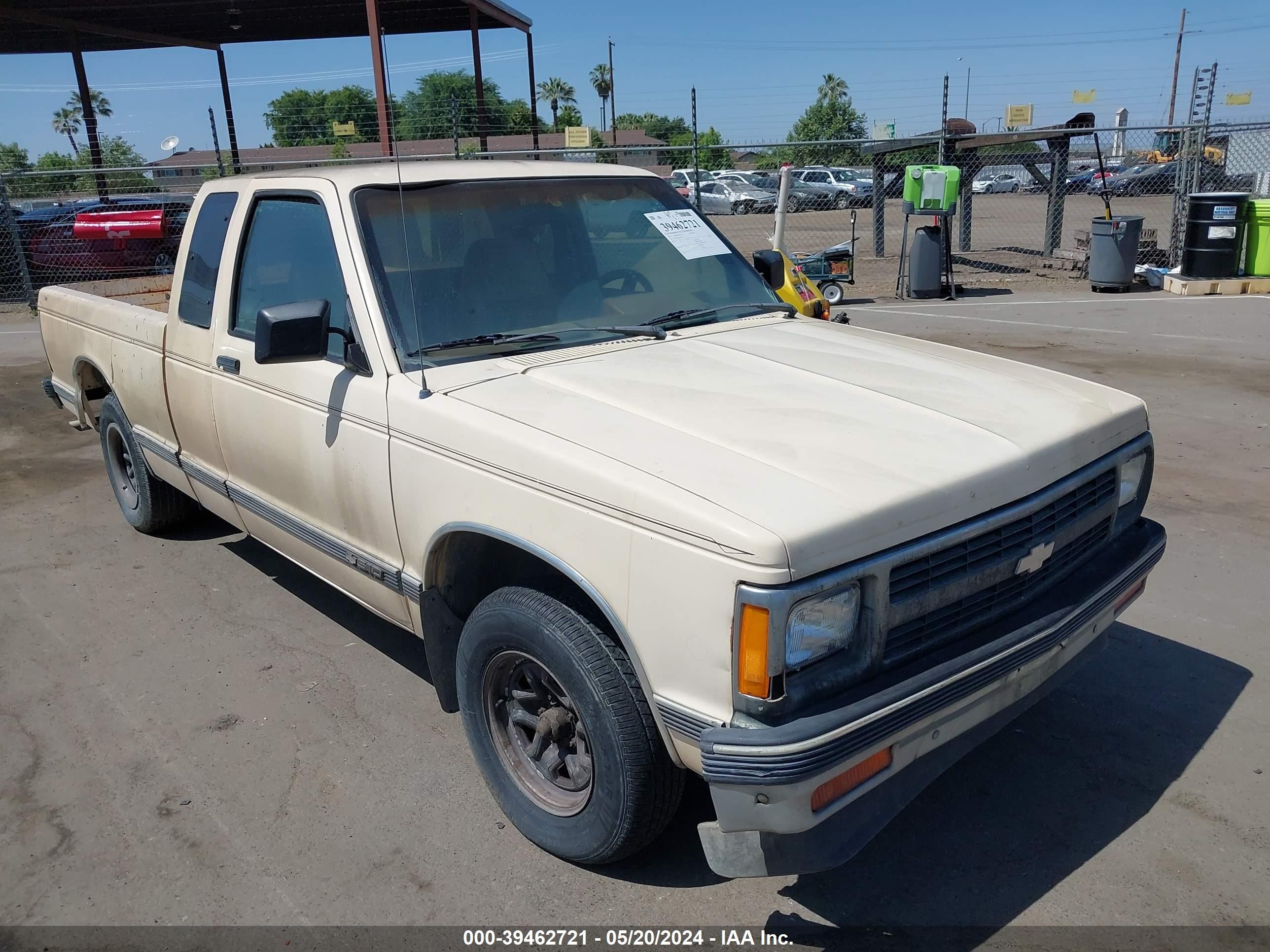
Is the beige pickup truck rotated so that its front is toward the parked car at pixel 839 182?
no

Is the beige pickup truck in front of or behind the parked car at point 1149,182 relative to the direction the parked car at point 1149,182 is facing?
in front

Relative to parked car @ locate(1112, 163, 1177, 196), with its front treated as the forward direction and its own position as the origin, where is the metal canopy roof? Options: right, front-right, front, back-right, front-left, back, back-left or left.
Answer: front

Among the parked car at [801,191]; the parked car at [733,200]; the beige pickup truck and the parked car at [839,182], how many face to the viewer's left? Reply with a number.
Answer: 0

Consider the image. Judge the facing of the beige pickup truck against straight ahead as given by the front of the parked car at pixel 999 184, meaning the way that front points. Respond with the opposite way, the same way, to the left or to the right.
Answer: to the left

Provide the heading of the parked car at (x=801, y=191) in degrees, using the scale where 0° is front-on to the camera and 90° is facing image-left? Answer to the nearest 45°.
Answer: approximately 315°

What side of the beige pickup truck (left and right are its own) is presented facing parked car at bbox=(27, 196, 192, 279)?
back

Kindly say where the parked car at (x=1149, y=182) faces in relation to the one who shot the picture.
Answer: facing the viewer and to the left of the viewer

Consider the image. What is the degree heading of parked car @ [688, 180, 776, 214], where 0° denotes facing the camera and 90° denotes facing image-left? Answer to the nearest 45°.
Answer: approximately 315°

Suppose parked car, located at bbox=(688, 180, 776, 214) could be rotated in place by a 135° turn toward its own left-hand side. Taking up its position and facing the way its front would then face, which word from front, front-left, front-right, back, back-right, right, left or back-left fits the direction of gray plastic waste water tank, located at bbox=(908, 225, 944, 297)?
back

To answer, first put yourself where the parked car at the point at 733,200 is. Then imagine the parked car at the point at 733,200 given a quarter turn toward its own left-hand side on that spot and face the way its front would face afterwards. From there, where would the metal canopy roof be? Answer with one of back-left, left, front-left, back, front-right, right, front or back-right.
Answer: back

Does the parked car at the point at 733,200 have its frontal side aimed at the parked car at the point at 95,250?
no

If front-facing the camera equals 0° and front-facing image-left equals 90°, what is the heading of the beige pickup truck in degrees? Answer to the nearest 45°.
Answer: approximately 315°
